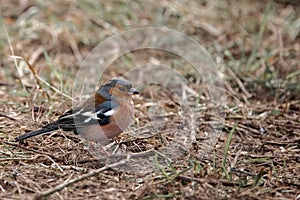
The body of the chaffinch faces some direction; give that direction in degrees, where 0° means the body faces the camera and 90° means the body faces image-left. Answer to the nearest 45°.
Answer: approximately 270°
